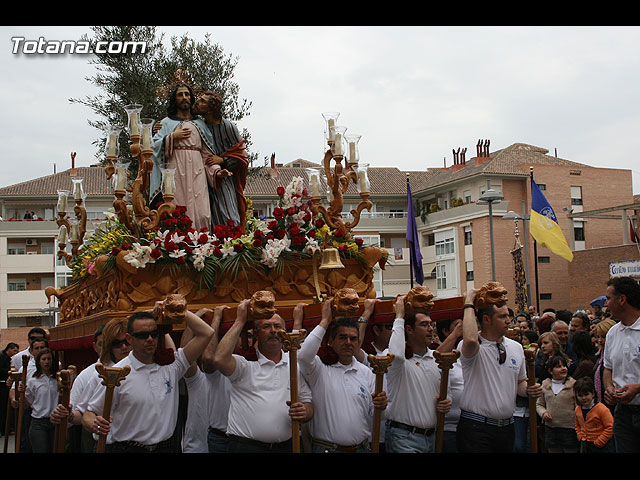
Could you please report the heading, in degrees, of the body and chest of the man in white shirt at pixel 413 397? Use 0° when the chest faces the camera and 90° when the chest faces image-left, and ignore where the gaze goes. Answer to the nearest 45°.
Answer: approximately 315°

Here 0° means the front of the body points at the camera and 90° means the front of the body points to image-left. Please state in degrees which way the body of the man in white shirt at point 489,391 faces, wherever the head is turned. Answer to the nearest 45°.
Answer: approximately 315°

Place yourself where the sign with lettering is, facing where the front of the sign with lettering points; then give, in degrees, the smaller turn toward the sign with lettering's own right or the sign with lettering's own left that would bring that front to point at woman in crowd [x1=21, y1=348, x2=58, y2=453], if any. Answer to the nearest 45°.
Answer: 0° — it already faces them

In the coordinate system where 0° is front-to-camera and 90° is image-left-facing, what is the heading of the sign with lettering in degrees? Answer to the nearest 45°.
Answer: approximately 0°

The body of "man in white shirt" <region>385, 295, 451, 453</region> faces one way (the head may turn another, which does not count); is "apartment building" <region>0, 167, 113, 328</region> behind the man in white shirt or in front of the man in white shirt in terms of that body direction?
behind

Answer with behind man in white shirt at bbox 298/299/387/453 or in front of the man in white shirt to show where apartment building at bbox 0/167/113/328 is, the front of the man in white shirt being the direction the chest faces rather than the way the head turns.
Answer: behind

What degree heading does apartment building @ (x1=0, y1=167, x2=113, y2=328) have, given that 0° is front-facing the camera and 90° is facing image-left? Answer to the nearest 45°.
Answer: approximately 0°
